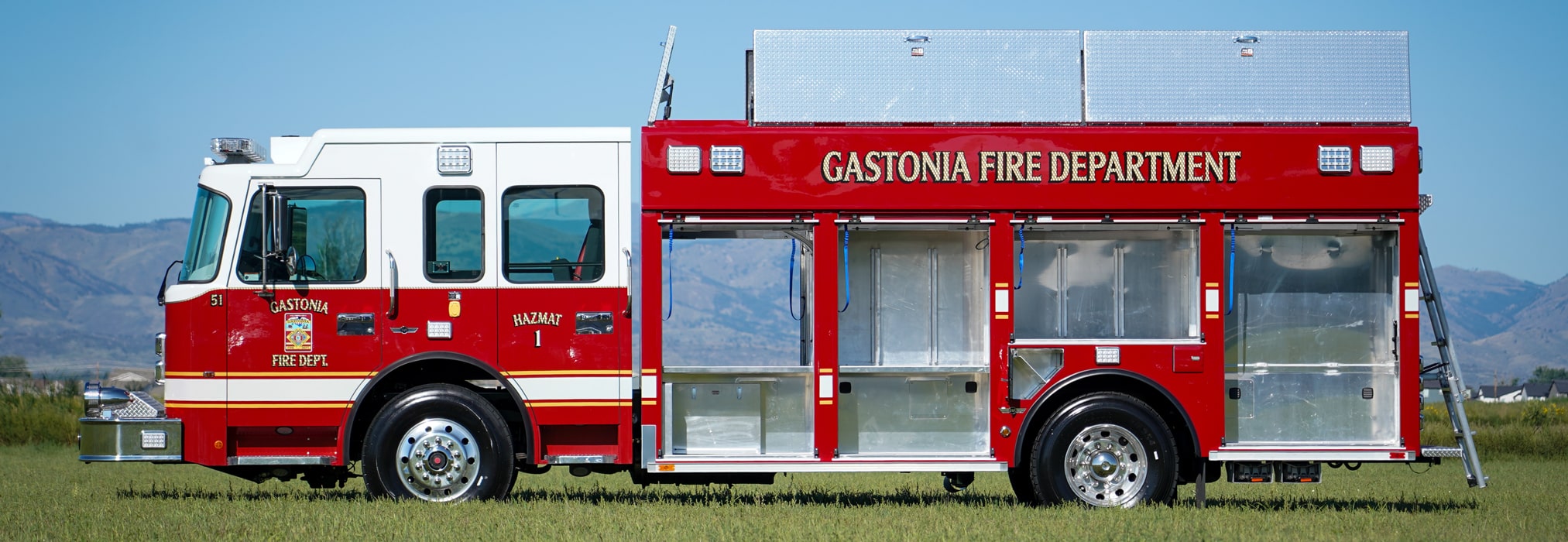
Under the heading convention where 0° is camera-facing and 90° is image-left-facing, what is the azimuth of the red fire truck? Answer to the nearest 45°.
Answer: approximately 90°
